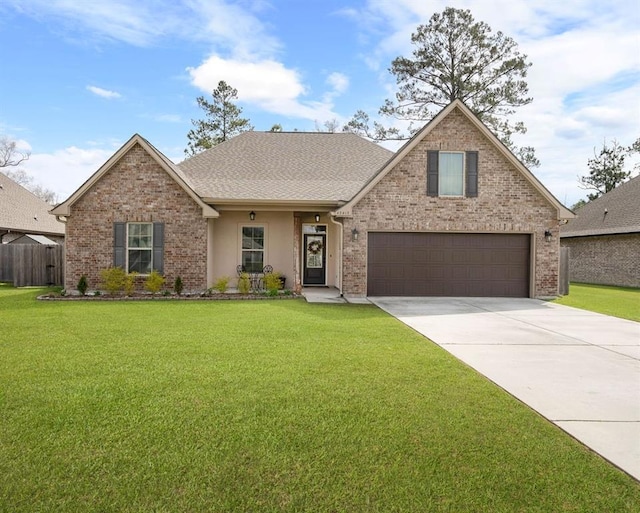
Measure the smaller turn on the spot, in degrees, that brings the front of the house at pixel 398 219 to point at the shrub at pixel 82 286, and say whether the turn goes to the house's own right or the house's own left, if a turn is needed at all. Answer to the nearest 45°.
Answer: approximately 90° to the house's own right

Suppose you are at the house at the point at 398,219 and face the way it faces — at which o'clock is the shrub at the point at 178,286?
The shrub is roughly at 3 o'clock from the house.

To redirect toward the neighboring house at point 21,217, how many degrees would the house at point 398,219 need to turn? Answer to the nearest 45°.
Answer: approximately 135° to its right

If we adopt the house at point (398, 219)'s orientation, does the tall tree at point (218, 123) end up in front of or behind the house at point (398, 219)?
behind

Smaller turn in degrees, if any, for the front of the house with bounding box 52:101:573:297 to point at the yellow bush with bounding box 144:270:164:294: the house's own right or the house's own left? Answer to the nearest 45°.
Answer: approximately 90° to the house's own right

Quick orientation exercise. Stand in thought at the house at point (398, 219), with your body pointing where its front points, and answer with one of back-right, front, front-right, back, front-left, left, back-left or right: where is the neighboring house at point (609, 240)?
back-left

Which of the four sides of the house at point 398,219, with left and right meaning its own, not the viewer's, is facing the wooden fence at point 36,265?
right

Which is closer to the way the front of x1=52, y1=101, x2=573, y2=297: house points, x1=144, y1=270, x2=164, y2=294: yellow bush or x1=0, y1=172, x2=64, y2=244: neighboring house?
the yellow bush

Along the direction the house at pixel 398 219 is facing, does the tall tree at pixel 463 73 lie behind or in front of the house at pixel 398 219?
behind
